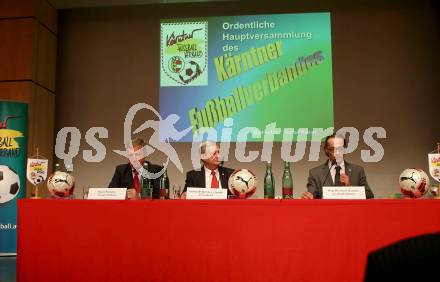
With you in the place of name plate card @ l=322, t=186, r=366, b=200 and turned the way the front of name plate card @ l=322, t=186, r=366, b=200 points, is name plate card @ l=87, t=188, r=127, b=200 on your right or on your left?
on your right

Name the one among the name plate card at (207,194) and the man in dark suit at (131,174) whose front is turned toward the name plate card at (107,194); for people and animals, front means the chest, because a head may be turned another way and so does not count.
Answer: the man in dark suit

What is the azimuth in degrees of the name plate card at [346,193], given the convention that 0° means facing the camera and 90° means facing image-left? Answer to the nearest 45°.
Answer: approximately 0°

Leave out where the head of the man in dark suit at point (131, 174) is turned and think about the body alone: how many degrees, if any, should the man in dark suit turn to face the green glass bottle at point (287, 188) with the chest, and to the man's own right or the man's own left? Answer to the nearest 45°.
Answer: approximately 45° to the man's own left

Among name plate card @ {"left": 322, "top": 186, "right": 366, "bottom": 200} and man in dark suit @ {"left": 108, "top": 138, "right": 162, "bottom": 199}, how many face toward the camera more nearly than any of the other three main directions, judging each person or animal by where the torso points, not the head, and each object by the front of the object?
2

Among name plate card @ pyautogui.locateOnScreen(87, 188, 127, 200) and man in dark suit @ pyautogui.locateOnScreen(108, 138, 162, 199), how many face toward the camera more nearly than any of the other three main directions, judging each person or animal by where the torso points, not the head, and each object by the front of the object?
2
